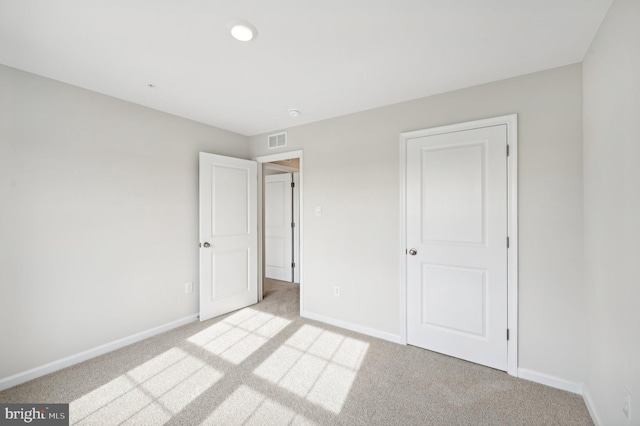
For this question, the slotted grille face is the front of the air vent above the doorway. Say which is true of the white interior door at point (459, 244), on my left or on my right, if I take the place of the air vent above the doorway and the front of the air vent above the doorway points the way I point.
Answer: on my left

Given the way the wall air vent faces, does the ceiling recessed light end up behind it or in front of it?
in front

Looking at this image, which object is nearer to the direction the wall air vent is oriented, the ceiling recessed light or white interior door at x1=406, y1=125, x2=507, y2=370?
the ceiling recessed light

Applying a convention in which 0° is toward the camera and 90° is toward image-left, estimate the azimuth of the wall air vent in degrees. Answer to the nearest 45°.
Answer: approximately 45°
